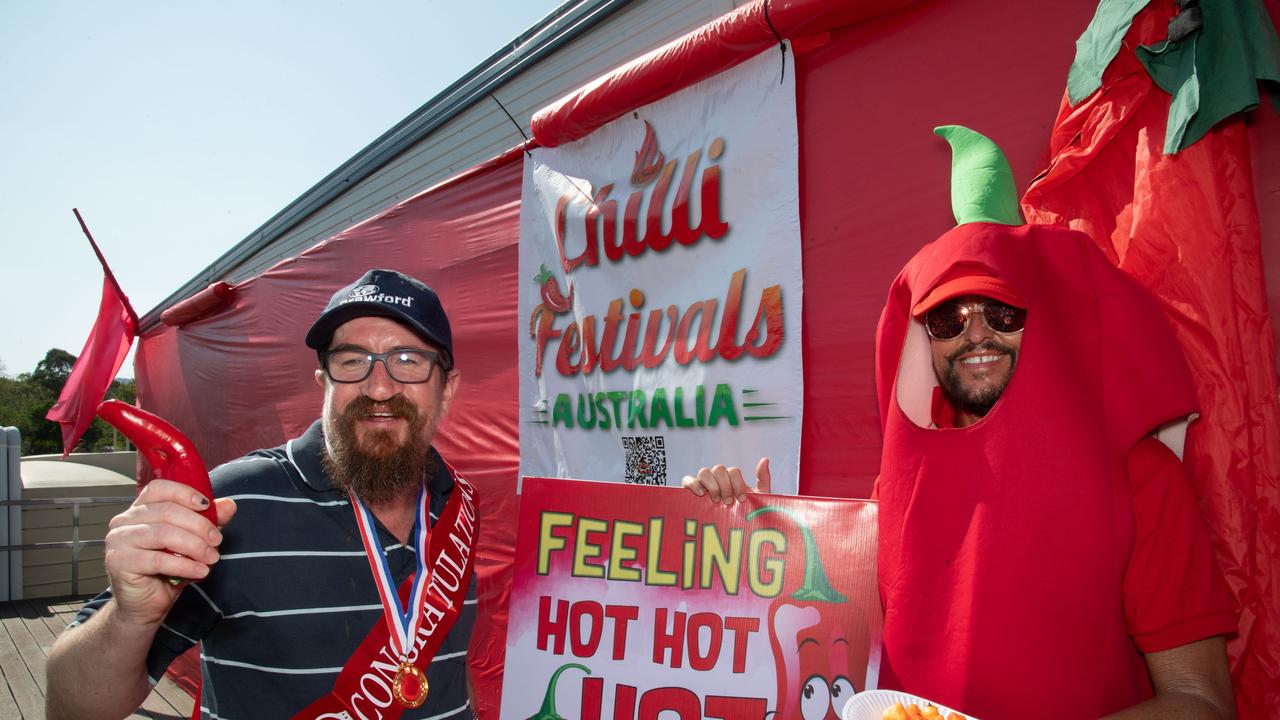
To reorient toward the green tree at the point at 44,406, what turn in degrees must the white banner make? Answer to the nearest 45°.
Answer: approximately 90° to its right

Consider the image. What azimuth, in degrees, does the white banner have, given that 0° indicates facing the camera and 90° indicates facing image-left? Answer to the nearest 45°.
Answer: approximately 45°

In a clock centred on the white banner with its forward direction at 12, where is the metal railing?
The metal railing is roughly at 3 o'clock from the white banner.

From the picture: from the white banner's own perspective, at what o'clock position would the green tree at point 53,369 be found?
The green tree is roughly at 3 o'clock from the white banner.

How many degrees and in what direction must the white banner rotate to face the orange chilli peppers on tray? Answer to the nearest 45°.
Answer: approximately 45° to its left

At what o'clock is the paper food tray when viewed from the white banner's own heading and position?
The paper food tray is roughly at 10 o'clock from the white banner.

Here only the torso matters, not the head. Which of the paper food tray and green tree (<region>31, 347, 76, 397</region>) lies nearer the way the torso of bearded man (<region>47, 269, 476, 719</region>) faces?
the paper food tray

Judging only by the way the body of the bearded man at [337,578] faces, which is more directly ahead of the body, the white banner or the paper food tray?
the paper food tray

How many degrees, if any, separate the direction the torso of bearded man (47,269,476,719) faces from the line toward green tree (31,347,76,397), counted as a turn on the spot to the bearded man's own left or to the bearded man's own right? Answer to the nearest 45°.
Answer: approximately 135° to the bearded man's own left

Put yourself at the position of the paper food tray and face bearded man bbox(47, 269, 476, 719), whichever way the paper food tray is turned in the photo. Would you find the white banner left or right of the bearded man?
right

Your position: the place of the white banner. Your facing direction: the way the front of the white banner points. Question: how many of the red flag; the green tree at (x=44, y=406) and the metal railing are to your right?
3
